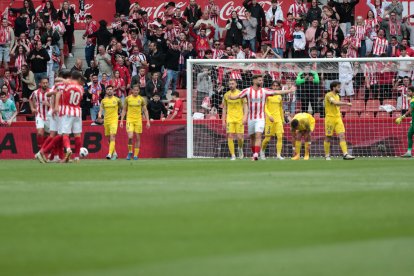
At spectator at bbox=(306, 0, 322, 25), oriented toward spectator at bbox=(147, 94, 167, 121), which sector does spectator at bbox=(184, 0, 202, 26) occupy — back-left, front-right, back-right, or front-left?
front-right

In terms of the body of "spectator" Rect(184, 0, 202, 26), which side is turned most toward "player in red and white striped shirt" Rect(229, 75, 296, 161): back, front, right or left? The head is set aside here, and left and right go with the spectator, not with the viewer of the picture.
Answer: front

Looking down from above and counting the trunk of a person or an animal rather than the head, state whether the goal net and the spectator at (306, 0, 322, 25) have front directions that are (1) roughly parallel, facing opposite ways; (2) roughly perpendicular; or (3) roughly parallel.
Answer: roughly parallel

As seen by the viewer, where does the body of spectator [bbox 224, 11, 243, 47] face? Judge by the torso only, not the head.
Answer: toward the camera

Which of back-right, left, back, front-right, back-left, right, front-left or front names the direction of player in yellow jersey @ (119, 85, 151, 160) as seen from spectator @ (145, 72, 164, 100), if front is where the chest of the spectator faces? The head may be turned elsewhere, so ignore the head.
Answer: front-left

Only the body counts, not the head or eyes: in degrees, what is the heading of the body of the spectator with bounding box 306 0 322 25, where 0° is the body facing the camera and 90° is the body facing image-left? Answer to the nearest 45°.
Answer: approximately 0°

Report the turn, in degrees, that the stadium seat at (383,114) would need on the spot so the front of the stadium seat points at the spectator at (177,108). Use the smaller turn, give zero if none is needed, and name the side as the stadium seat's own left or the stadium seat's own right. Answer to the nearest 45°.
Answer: approximately 90° to the stadium seat's own right

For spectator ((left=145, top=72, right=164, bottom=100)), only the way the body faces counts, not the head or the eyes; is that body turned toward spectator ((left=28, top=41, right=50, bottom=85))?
no

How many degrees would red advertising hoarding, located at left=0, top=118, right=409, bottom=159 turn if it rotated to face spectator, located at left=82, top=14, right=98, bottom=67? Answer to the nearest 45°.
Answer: approximately 135° to its right

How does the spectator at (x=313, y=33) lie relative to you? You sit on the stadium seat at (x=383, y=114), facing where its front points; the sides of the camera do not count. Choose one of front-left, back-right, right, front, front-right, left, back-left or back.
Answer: back-right

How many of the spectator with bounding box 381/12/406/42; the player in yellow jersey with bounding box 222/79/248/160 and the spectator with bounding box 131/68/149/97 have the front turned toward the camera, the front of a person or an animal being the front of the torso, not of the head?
3

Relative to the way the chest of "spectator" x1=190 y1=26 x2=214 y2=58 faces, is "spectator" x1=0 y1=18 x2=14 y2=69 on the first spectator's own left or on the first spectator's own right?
on the first spectator's own right

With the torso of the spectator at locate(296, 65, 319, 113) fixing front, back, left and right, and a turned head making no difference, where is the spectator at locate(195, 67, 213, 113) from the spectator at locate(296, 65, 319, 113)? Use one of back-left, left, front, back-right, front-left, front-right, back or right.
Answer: right

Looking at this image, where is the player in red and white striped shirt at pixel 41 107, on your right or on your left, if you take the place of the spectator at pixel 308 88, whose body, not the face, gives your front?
on your right

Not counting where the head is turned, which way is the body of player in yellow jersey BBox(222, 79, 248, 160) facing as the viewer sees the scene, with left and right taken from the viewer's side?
facing the viewer
